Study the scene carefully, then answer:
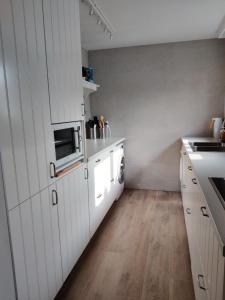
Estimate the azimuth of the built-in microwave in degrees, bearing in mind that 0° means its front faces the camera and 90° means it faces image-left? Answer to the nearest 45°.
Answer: approximately 315°

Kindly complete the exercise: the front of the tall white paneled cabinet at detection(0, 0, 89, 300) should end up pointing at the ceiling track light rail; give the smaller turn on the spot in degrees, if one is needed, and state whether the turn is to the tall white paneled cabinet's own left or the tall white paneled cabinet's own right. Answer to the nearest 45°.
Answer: approximately 90° to the tall white paneled cabinet's own left

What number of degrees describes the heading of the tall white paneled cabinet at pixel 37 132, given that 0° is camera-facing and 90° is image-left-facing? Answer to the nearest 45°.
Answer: approximately 315°
